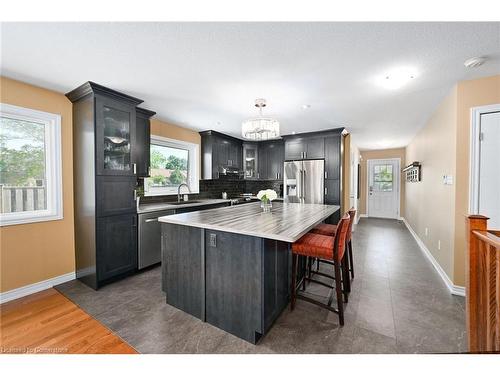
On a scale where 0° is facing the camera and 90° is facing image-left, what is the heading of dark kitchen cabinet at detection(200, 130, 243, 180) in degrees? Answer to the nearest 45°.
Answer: approximately 315°

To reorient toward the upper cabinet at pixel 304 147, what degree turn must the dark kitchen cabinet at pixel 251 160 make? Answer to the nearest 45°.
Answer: approximately 45° to its left

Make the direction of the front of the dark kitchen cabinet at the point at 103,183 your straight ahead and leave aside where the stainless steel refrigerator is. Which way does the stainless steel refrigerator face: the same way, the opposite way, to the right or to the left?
to the right

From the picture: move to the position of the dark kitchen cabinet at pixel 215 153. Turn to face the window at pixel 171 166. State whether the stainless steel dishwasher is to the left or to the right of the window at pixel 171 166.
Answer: left

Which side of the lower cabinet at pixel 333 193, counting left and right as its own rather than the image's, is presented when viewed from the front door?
back

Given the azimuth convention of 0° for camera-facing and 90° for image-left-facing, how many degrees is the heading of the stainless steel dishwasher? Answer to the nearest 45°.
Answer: approximately 315°

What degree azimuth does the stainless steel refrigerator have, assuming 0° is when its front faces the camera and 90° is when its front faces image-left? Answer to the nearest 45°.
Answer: approximately 0°

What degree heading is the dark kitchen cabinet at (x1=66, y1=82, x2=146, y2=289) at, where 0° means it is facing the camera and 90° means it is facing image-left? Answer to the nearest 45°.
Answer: approximately 315°
